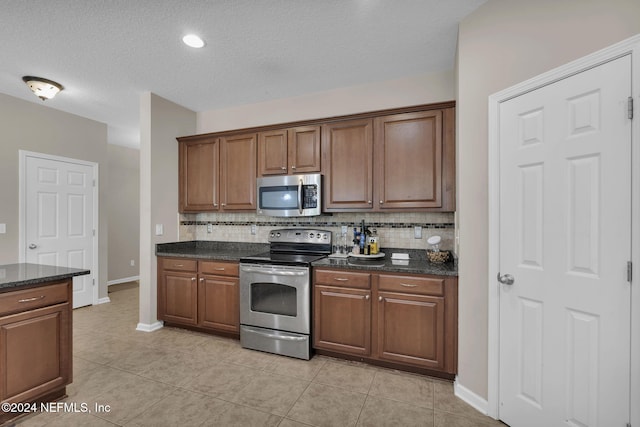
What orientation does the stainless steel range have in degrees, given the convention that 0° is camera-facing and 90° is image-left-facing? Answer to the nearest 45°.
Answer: approximately 45°

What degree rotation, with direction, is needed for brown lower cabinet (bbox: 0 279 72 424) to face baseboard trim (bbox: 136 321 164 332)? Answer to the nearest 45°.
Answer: approximately 90° to its left

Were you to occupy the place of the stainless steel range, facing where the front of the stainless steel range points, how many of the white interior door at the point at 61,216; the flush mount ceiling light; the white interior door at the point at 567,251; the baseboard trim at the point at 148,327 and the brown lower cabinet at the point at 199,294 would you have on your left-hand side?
1

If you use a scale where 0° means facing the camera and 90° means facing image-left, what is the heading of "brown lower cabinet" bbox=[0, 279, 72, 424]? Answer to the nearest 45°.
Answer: approximately 315°

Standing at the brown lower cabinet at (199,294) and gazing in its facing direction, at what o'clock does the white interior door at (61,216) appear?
The white interior door is roughly at 3 o'clock from the brown lower cabinet.

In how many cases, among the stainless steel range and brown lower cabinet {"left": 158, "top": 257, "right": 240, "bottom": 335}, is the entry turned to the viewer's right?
0

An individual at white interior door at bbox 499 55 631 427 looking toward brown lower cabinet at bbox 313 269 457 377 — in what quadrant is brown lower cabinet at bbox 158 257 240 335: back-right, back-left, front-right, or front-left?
front-left

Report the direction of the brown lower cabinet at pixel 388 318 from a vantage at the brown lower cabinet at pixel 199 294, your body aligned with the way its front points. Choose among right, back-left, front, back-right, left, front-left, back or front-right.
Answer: left

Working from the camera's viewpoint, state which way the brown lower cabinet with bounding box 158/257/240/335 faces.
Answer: facing the viewer and to the left of the viewer

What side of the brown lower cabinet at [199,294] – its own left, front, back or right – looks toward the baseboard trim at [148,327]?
right
